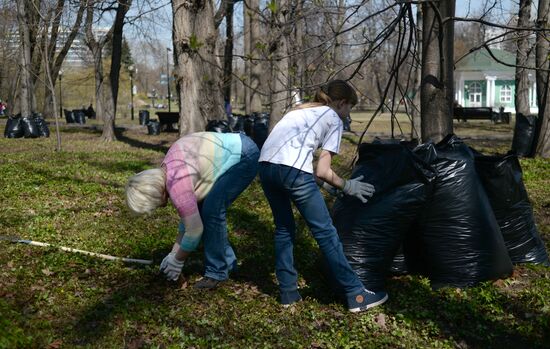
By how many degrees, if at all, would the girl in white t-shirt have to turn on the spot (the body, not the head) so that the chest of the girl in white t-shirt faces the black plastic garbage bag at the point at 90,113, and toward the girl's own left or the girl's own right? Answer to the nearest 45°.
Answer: approximately 45° to the girl's own left

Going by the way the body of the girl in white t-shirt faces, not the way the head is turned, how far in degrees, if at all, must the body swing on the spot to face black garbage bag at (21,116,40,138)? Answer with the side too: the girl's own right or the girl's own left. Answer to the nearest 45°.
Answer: approximately 90° to the girl's own left

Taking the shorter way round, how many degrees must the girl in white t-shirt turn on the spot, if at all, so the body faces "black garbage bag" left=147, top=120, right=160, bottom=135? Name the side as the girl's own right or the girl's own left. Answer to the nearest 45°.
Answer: approximately 45° to the girl's own left

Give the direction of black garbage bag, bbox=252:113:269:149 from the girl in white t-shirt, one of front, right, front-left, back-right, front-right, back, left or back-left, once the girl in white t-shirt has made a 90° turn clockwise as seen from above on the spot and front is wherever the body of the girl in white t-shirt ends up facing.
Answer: back-left

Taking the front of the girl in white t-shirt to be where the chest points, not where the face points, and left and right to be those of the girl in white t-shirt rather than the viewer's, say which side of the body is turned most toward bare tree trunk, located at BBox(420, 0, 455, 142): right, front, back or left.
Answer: front

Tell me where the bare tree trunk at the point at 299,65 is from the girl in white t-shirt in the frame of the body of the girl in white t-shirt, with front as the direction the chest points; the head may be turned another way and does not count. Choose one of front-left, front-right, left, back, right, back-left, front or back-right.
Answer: front-left

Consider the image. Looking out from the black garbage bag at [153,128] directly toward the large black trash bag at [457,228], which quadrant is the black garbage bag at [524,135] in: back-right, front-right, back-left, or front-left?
front-left

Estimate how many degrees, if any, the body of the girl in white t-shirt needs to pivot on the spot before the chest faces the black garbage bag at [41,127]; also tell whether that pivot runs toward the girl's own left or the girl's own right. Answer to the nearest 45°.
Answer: approximately 90° to the girl's own left

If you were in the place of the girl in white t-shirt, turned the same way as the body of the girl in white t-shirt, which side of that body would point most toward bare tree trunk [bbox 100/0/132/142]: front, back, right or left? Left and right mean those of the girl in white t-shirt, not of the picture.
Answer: left

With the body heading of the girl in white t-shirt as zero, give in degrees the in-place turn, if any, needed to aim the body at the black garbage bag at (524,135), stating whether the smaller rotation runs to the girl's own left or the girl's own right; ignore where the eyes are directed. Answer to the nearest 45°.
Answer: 0° — they already face it

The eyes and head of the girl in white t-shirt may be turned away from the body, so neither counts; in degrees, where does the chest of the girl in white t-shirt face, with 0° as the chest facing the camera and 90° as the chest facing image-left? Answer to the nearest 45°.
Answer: approximately 225°

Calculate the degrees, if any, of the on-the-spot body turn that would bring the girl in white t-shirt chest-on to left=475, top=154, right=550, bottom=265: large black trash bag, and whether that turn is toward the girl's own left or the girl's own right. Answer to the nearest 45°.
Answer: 0° — they already face it

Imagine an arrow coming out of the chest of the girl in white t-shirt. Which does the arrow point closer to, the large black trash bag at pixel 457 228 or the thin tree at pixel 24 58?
the large black trash bag

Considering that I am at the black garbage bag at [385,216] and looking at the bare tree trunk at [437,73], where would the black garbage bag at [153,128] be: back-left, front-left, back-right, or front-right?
front-left
